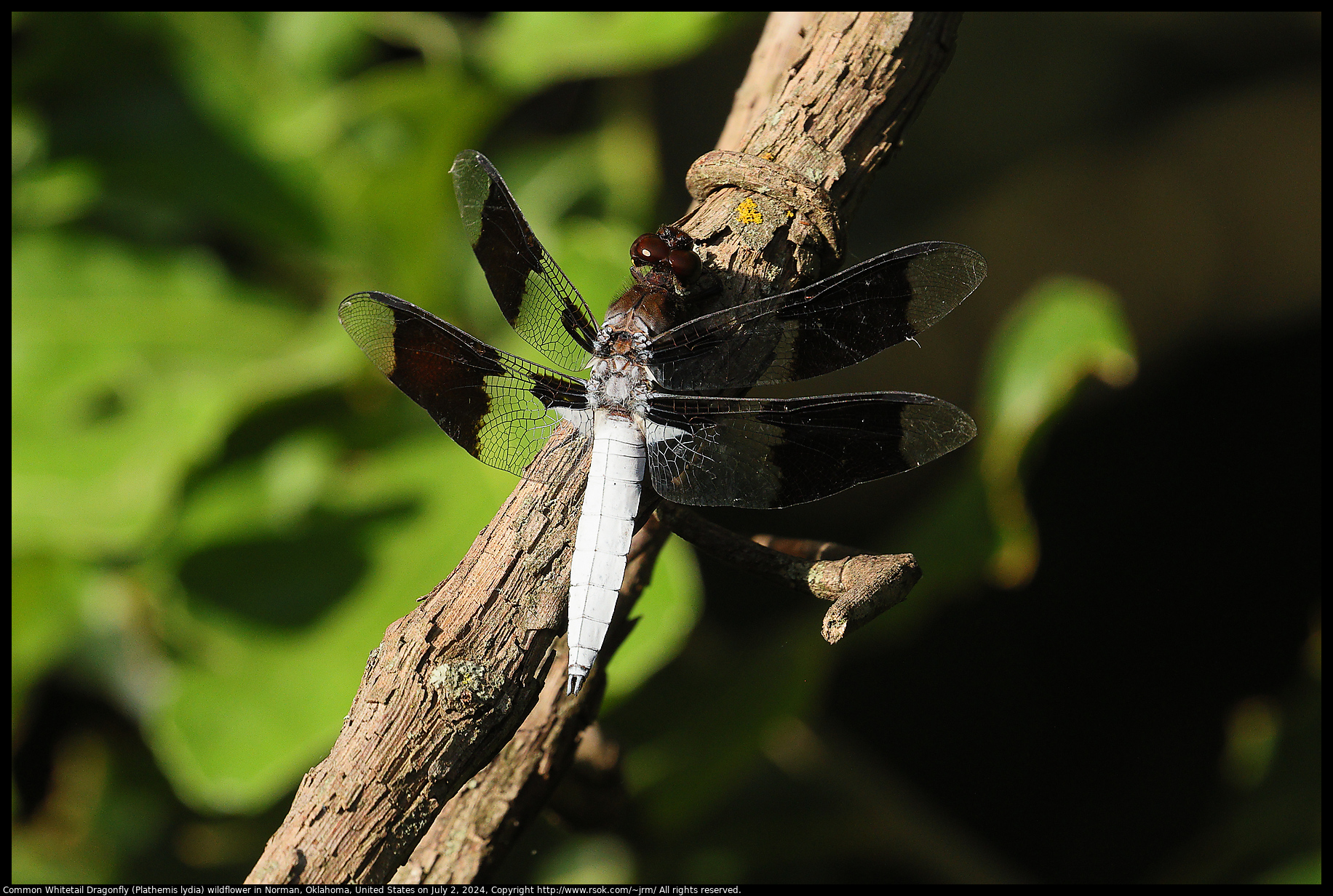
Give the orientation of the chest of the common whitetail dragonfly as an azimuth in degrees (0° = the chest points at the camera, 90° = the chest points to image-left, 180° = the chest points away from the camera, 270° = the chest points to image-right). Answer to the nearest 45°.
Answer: approximately 180°

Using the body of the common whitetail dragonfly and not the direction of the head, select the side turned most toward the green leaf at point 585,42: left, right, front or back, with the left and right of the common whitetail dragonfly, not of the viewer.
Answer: front

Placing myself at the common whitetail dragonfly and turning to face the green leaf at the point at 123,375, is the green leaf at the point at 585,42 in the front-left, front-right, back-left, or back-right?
front-right

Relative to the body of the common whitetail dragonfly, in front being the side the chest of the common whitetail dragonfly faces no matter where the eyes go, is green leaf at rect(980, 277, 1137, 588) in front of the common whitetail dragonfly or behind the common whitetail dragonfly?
in front
